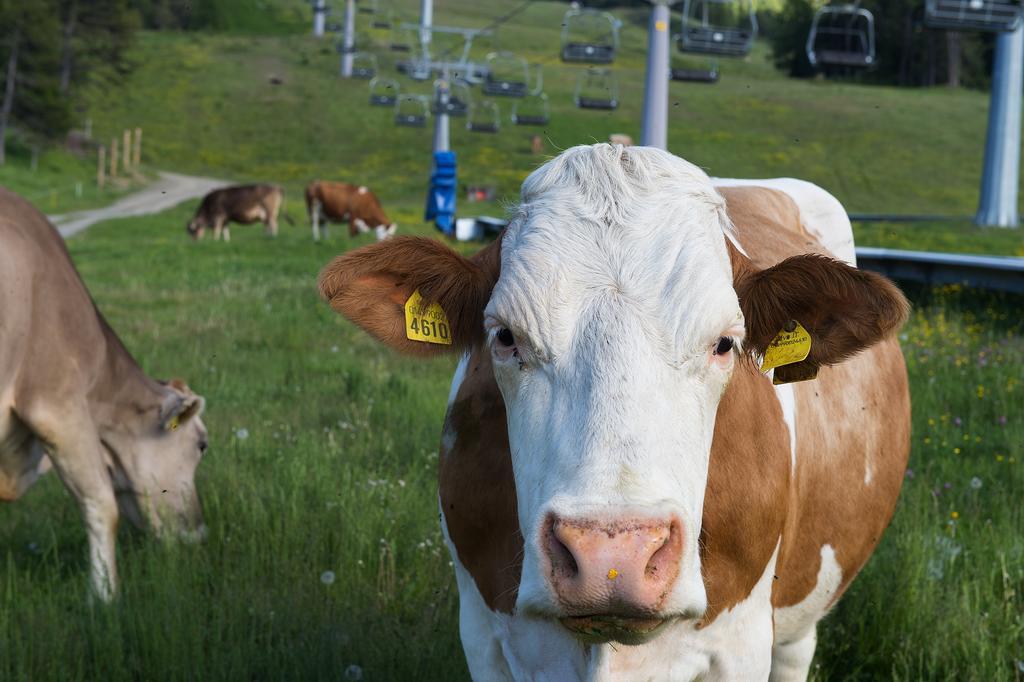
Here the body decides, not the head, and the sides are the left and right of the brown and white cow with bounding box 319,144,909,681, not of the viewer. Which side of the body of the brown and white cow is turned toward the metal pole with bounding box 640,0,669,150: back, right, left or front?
back

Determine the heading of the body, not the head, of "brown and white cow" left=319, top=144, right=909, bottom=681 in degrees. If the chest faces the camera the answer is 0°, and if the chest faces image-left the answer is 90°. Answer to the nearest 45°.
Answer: approximately 0°

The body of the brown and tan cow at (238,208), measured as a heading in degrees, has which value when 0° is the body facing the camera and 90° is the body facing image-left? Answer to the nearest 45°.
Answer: approximately 90°

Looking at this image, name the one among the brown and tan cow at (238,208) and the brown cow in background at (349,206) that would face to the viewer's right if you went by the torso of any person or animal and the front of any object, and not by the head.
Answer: the brown cow in background

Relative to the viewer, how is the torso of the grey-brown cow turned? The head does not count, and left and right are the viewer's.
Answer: facing to the right of the viewer

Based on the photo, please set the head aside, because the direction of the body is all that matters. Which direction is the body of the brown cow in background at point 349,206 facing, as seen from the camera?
to the viewer's right

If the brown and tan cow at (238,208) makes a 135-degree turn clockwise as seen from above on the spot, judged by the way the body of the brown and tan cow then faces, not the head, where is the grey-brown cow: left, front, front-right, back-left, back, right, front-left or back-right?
back-right
